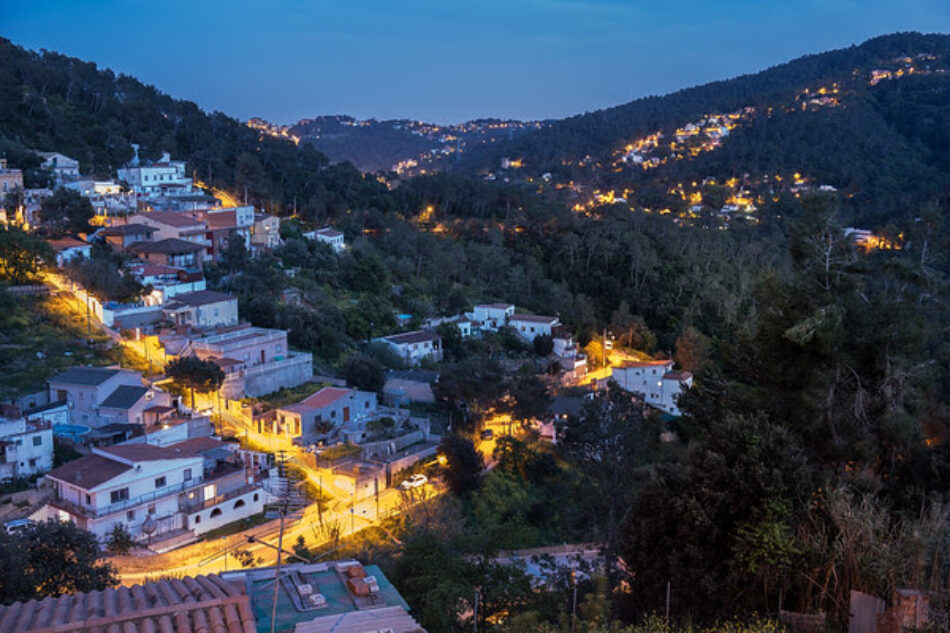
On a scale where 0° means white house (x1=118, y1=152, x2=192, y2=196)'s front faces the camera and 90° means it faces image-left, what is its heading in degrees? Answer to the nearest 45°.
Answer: approximately 315°

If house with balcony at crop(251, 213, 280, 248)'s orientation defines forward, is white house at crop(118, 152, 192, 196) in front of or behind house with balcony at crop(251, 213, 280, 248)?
behind

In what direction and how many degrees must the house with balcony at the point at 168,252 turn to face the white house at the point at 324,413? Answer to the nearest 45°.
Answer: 0° — it already faces it

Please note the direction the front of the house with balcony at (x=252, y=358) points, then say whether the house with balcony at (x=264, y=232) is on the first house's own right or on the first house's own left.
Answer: on the first house's own left

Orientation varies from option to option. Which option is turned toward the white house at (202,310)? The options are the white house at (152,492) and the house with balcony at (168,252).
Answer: the house with balcony

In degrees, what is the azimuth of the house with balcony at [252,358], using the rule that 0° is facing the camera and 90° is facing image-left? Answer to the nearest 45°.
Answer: approximately 315°

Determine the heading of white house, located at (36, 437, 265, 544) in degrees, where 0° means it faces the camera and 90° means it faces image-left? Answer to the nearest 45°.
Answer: approximately 315°

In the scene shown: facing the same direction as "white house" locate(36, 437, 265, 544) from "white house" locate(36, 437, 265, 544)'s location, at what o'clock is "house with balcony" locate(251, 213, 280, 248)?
The house with balcony is roughly at 8 o'clock from the white house.

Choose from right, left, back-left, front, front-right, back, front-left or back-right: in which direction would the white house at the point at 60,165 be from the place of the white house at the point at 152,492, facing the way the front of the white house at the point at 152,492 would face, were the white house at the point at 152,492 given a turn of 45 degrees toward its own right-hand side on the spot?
back
